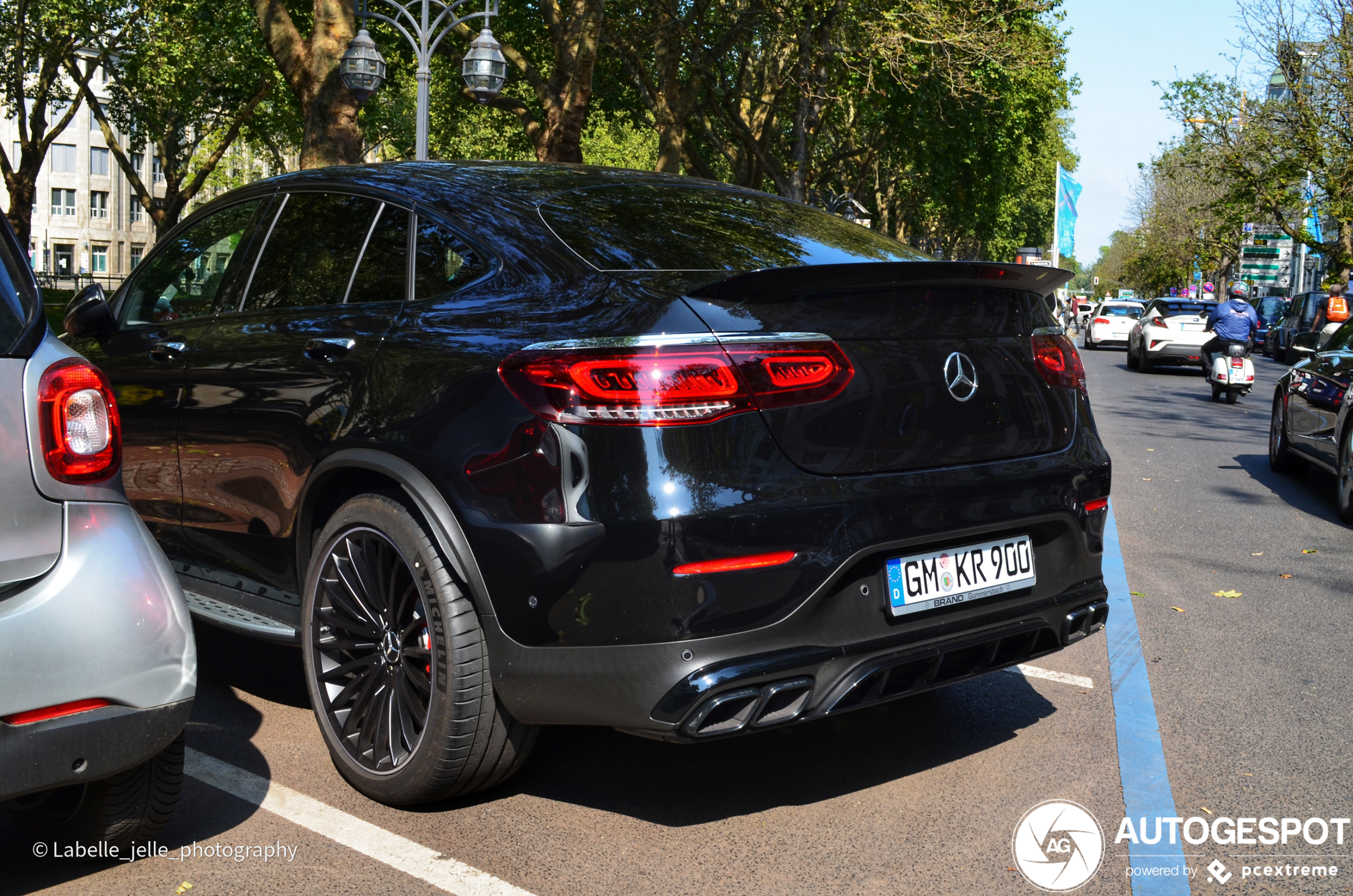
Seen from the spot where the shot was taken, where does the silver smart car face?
facing away from the viewer

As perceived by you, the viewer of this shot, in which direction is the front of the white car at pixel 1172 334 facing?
facing away from the viewer and to the left of the viewer

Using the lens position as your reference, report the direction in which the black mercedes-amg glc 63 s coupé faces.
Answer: facing away from the viewer and to the left of the viewer

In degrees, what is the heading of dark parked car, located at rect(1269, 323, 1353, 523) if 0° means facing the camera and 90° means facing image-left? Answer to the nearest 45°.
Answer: approximately 135°

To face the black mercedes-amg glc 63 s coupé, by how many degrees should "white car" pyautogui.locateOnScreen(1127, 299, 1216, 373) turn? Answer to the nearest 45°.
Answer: approximately 135° to its left

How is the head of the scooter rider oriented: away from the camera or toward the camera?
away from the camera

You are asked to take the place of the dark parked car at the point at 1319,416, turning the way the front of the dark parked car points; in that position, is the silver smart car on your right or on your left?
on your left

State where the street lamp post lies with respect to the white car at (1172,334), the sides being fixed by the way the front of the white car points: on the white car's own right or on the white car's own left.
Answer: on the white car's own left

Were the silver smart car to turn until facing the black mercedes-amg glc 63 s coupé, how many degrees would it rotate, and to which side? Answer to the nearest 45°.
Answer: approximately 90° to its right
